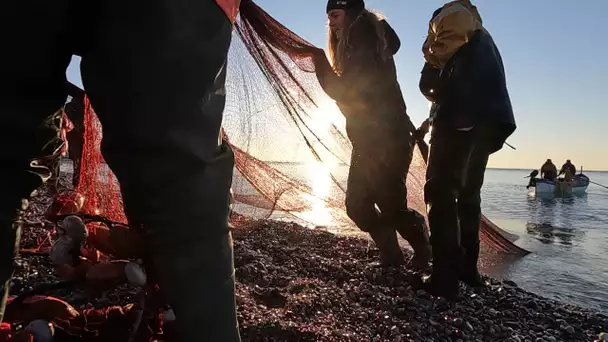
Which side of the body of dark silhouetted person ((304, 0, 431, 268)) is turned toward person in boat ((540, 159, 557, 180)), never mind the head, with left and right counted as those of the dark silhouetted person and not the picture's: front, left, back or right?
right

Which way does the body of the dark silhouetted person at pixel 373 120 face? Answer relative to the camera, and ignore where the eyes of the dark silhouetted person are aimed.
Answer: to the viewer's left

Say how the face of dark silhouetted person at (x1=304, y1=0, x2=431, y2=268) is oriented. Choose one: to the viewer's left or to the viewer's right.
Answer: to the viewer's left

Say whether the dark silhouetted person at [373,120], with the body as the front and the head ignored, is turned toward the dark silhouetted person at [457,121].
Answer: no
